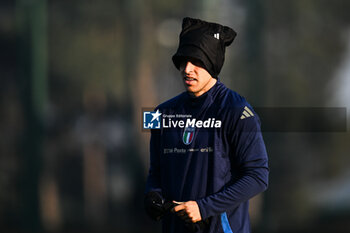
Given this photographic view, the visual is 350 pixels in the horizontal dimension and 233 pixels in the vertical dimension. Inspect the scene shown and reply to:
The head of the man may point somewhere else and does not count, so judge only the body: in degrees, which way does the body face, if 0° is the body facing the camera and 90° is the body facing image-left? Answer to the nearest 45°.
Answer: approximately 45°
